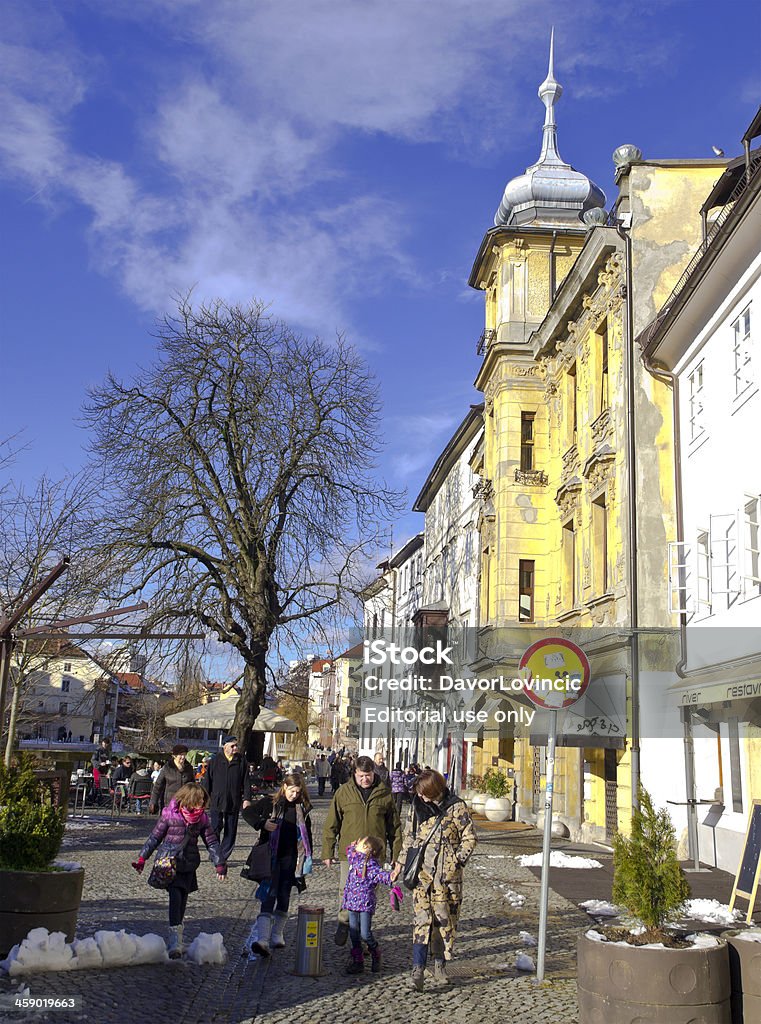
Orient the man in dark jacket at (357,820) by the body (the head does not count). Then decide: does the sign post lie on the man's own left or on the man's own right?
on the man's own left

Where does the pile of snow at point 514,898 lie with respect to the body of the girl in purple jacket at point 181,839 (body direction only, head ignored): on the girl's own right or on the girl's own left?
on the girl's own left

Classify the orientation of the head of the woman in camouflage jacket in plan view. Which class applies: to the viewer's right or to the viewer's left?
to the viewer's left

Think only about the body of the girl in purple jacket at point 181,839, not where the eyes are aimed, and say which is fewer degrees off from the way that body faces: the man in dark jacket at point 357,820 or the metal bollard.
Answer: the metal bollard

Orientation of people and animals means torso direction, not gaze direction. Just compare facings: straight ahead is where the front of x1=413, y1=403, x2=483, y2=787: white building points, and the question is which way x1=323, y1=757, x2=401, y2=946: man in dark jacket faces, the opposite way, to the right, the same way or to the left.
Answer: to the left

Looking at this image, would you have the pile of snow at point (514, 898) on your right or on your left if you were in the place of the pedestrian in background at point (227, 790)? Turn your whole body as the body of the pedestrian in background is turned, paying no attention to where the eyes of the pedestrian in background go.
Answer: on your left

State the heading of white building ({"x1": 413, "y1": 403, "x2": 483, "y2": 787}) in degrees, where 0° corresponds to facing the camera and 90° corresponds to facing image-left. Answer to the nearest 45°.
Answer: approximately 90°

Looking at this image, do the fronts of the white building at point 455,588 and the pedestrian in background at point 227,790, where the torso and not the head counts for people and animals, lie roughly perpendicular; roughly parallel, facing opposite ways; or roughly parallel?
roughly perpendicular

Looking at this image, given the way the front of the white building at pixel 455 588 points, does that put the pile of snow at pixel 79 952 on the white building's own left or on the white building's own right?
on the white building's own left

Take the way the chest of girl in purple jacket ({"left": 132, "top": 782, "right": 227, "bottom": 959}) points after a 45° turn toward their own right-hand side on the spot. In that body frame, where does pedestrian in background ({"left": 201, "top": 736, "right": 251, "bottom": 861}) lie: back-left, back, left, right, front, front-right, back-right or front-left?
back-right

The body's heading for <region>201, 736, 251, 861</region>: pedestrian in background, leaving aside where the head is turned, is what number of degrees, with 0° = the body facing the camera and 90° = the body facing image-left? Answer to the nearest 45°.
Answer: approximately 0°
